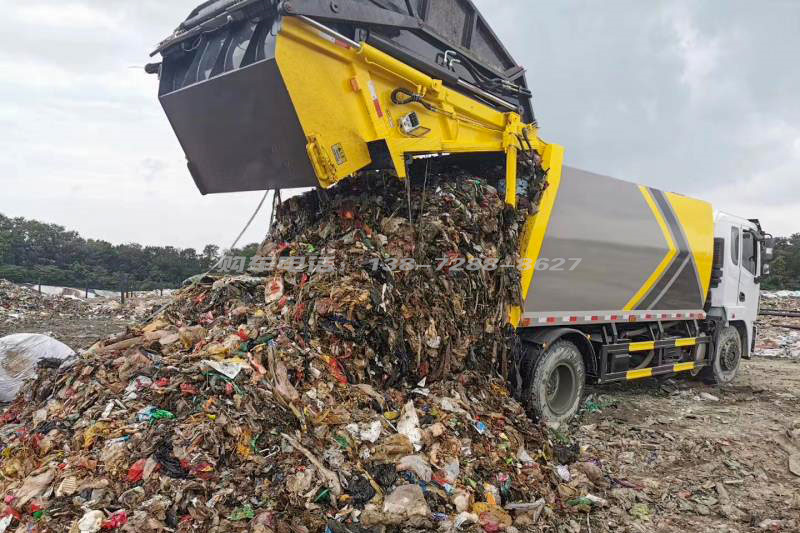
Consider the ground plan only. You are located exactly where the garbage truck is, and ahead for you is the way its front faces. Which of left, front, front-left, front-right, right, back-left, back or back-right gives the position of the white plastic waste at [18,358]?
back-left

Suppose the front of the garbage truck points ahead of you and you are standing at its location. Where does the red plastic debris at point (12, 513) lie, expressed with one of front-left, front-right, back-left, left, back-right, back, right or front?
back

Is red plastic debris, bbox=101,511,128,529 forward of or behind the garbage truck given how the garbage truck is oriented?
behind

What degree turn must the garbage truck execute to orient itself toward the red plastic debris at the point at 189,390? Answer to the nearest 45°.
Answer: approximately 180°

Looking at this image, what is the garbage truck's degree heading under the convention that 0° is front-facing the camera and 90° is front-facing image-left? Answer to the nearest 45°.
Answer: approximately 225°
